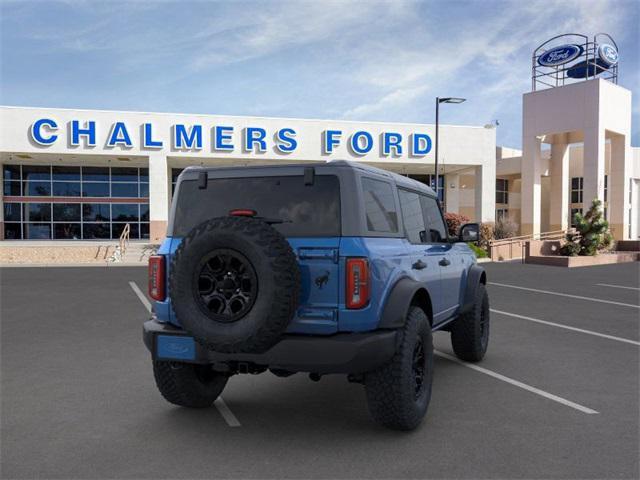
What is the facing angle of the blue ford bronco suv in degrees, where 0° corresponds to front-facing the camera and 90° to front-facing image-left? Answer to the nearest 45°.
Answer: approximately 225°

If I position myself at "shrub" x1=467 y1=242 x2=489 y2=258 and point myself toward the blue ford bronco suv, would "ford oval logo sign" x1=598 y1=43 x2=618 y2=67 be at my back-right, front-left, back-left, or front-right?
back-left

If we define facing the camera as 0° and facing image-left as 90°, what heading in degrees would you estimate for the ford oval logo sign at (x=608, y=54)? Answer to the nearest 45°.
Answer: approximately 315°

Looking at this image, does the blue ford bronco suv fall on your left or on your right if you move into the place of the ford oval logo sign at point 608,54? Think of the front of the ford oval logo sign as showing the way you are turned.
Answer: on your right

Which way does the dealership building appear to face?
toward the camera

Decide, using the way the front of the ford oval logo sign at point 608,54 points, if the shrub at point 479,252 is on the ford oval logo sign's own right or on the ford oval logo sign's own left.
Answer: on the ford oval logo sign's own right

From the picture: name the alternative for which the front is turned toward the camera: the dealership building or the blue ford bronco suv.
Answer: the dealership building

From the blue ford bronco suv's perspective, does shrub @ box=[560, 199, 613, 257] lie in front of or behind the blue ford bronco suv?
in front

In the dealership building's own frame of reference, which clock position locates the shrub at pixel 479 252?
The shrub is roughly at 10 o'clock from the dealership building.

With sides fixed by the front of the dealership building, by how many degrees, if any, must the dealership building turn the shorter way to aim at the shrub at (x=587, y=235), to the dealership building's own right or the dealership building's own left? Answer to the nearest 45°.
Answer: approximately 45° to the dealership building's own left
